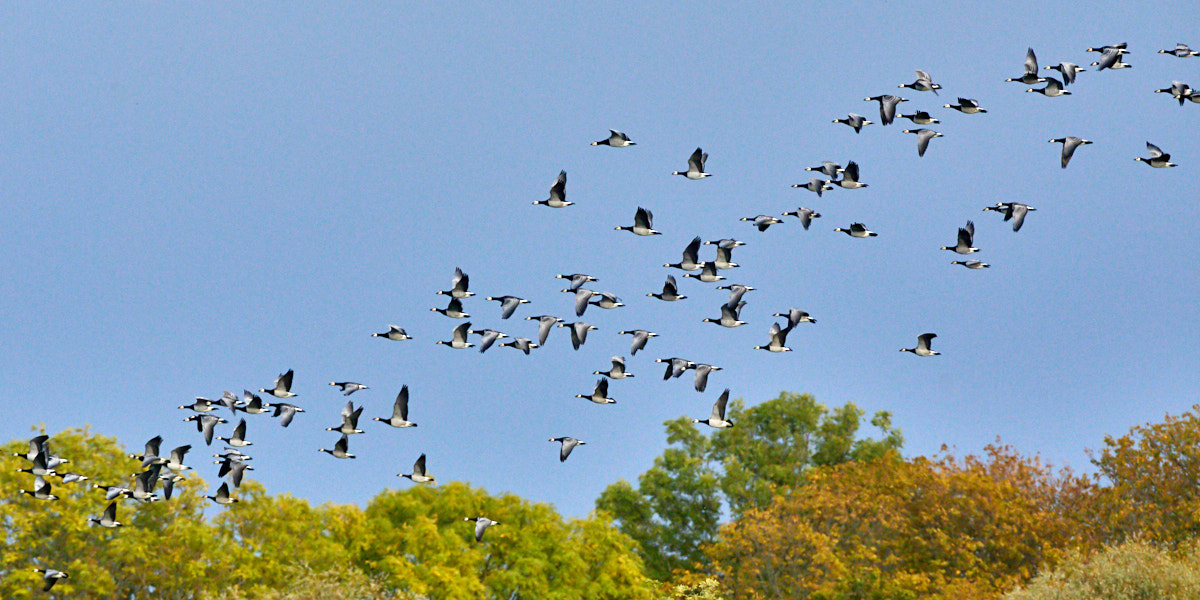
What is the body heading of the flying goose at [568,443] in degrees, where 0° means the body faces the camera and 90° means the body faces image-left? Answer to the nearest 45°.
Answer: approximately 90°

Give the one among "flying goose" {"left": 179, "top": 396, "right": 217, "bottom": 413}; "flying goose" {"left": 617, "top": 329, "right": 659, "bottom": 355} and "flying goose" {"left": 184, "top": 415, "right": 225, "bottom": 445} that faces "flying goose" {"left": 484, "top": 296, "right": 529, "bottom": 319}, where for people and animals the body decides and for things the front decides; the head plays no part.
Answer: "flying goose" {"left": 617, "top": 329, "right": 659, "bottom": 355}

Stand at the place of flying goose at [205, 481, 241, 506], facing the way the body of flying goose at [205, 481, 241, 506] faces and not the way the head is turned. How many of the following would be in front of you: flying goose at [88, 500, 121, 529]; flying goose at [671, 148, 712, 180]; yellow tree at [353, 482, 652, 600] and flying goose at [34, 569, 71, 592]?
2

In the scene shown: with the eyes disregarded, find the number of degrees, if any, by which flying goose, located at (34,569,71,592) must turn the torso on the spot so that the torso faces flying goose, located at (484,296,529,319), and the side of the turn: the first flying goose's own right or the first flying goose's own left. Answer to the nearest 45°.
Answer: approximately 135° to the first flying goose's own left

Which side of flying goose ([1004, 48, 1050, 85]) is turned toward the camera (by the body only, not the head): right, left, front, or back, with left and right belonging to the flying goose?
left

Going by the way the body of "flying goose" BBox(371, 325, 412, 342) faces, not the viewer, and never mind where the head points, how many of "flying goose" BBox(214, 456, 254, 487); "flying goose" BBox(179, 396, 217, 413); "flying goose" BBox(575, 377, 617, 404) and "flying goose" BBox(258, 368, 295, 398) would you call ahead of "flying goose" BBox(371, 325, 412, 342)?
3

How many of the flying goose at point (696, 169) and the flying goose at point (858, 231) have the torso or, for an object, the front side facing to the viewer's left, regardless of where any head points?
2

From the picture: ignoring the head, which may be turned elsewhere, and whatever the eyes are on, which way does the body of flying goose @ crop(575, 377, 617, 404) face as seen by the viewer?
to the viewer's left

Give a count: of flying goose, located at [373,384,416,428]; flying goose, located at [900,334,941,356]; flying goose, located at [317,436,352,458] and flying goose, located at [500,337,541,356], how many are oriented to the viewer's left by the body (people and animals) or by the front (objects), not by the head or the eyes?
4
